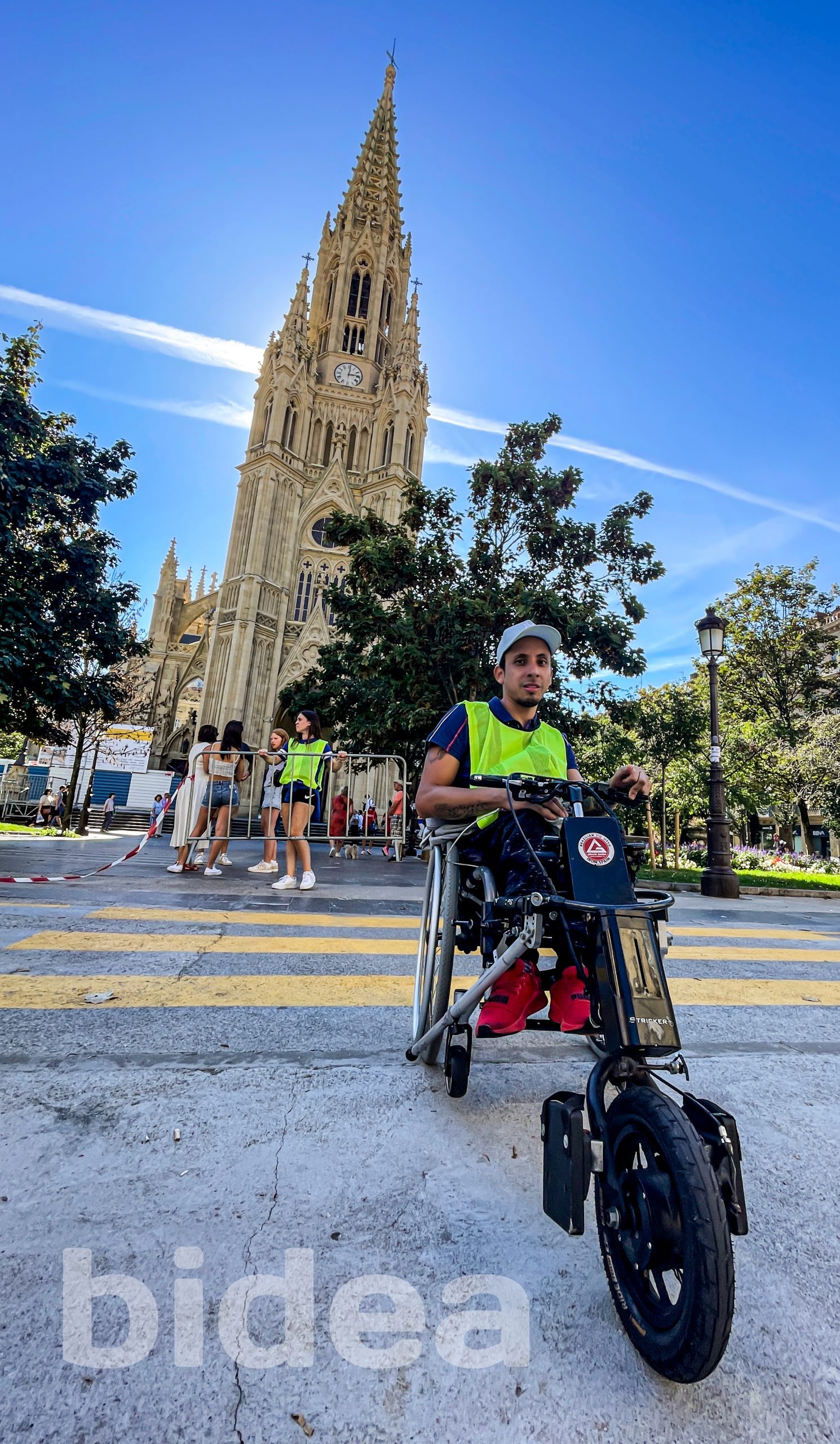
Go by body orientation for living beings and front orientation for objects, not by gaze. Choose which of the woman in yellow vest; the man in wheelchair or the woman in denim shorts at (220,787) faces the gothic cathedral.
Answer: the woman in denim shorts

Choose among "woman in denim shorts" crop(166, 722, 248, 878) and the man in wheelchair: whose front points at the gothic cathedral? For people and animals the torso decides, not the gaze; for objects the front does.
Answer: the woman in denim shorts

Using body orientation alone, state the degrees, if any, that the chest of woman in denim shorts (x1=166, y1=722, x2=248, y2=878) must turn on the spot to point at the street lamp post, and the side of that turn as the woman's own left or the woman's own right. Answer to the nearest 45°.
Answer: approximately 90° to the woman's own right

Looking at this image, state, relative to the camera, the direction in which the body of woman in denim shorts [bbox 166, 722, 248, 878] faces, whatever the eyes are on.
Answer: away from the camera

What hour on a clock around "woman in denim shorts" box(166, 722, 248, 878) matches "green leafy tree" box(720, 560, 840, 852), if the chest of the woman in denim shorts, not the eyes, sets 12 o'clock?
The green leafy tree is roughly at 2 o'clock from the woman in denim shorts.

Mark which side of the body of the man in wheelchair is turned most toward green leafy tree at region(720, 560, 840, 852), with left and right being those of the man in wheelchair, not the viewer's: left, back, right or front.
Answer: back

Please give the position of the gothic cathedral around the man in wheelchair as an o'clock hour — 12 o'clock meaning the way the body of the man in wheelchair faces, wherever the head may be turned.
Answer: The gothic cathedral is roughly at 5 o'clock from the man in wheelchair.

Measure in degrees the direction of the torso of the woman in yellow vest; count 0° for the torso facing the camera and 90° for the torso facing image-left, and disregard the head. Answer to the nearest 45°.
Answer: approximately 45°

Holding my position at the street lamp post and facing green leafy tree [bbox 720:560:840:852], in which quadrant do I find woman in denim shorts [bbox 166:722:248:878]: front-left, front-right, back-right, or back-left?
back-left

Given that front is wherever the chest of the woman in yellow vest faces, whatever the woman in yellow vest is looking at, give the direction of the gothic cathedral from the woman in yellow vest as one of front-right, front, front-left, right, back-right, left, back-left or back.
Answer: back-right
